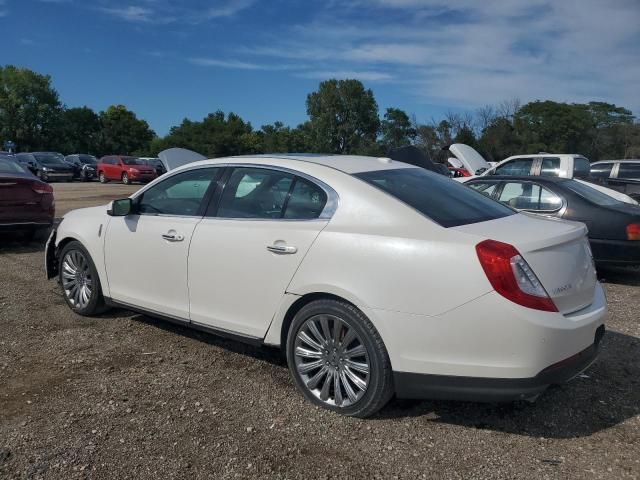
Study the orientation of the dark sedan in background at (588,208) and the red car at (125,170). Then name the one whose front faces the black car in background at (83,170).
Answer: the dark sedan in background

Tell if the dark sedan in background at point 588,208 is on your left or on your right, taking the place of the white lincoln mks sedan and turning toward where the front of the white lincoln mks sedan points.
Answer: on your right

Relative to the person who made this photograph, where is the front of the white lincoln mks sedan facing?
facing away from the viewer and to the left of the viewer

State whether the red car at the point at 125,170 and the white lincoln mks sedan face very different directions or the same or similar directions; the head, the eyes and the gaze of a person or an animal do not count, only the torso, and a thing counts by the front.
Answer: very different directions

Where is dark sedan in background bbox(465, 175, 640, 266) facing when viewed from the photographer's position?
facing away from the viewer and to the left of the viewer

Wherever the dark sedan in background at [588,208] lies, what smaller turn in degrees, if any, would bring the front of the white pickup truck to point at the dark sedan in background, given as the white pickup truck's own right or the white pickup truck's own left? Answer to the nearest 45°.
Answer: approximately 135° to the white pickup truck's own left

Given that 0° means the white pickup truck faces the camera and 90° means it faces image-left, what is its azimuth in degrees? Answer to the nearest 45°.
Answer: approximately 135°

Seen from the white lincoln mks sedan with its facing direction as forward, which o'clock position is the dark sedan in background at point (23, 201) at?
The dark sedan in background is roughly at 12 o'clock from the white lincoln mks sedan.

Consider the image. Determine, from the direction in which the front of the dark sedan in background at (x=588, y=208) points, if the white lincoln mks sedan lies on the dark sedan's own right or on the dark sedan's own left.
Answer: on the dark sedan's own left

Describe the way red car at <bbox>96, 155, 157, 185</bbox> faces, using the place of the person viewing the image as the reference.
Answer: facing the viewer and to the right of the viewer

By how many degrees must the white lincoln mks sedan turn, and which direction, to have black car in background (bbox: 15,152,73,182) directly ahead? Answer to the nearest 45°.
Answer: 0° — it already faces it

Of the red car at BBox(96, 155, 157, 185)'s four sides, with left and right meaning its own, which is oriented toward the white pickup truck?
front

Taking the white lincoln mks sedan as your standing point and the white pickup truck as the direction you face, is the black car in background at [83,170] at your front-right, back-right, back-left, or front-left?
front-left

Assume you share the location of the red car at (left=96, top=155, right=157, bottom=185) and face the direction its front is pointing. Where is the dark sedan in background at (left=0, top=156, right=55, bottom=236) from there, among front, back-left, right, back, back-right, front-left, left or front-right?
front-right
